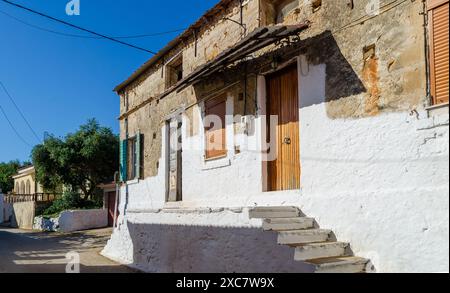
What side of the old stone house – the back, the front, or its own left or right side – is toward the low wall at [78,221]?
right

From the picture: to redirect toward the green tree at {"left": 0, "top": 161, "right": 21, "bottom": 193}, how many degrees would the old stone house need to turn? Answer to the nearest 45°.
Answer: approximately 90° to its right

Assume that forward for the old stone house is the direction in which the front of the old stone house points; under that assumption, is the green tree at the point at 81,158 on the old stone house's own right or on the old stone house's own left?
on the old stone house's own right

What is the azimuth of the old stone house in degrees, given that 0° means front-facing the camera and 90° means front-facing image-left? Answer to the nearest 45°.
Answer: approximately 45°

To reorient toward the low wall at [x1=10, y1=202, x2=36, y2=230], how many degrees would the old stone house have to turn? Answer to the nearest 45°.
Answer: approximately 90° to its right

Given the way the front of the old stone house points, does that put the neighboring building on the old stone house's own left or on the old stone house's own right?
on the old stone house's own right
